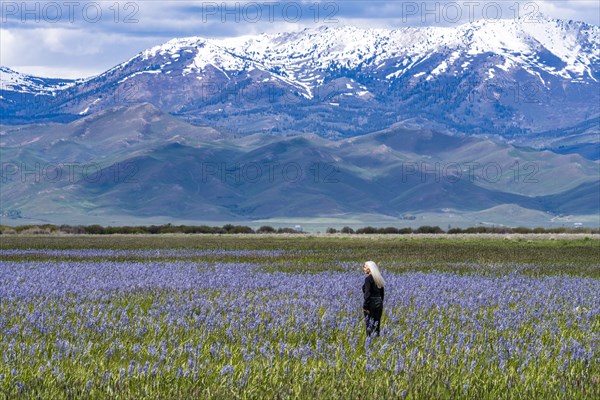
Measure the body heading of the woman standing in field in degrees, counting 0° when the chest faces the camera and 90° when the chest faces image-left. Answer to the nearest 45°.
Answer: approximately 90°
